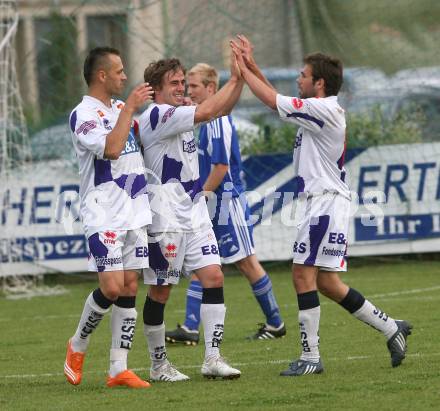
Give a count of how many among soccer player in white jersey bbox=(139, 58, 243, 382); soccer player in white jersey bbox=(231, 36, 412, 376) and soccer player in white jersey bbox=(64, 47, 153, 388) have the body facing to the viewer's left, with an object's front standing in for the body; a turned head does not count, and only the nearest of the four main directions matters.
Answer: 1

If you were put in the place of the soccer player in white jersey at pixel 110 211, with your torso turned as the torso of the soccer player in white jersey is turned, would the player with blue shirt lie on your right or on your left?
on your left

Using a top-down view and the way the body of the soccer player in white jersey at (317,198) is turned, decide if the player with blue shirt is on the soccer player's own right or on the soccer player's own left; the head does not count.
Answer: on the soccer player's own right

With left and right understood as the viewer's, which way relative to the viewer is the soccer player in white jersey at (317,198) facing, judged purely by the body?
facing to the left of the viewer

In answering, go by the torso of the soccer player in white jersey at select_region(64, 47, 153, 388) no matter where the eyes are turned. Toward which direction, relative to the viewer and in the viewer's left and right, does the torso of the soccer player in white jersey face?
facing the viewer and to the right of the viewer

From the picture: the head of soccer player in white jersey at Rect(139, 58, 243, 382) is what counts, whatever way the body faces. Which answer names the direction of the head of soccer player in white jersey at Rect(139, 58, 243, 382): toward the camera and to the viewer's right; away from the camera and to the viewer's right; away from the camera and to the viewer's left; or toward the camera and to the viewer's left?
toward the camera and to the viewer's right

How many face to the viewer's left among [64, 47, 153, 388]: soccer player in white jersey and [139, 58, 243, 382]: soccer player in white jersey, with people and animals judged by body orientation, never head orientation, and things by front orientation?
0

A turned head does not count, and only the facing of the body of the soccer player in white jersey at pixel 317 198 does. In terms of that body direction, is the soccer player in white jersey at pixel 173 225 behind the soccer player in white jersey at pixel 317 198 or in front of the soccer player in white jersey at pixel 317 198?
in front

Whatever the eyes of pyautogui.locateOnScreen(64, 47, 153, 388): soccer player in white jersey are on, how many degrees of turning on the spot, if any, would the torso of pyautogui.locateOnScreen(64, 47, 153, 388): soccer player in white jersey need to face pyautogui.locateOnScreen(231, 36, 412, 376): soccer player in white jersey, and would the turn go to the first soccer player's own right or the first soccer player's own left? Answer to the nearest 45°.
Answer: approximately 45° to the first soccer player's own left

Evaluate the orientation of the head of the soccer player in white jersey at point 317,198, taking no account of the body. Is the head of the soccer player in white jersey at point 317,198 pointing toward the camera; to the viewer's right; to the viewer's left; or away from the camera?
to the viewer's left
